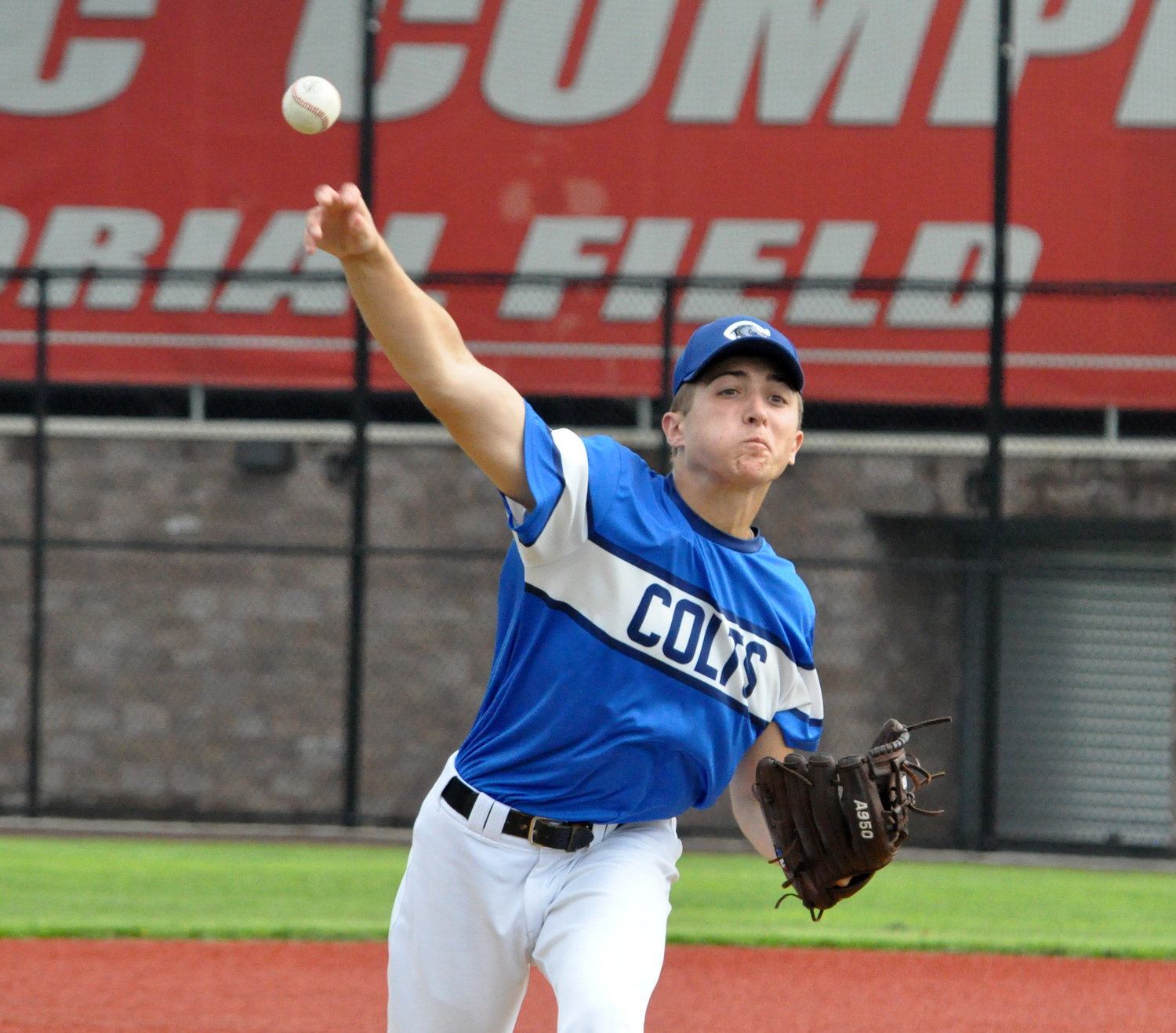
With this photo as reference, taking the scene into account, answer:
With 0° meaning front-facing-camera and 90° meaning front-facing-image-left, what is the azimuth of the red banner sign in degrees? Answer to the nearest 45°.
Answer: approximately 0°

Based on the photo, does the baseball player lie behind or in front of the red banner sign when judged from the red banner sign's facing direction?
in front

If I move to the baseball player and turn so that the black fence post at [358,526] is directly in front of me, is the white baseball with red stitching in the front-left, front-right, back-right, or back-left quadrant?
back-left
